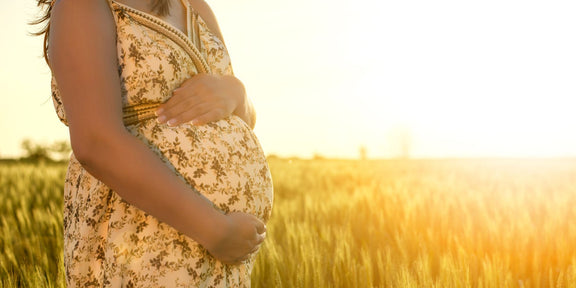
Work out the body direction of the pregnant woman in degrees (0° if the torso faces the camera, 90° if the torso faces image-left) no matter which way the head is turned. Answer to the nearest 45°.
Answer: approximately 315°
